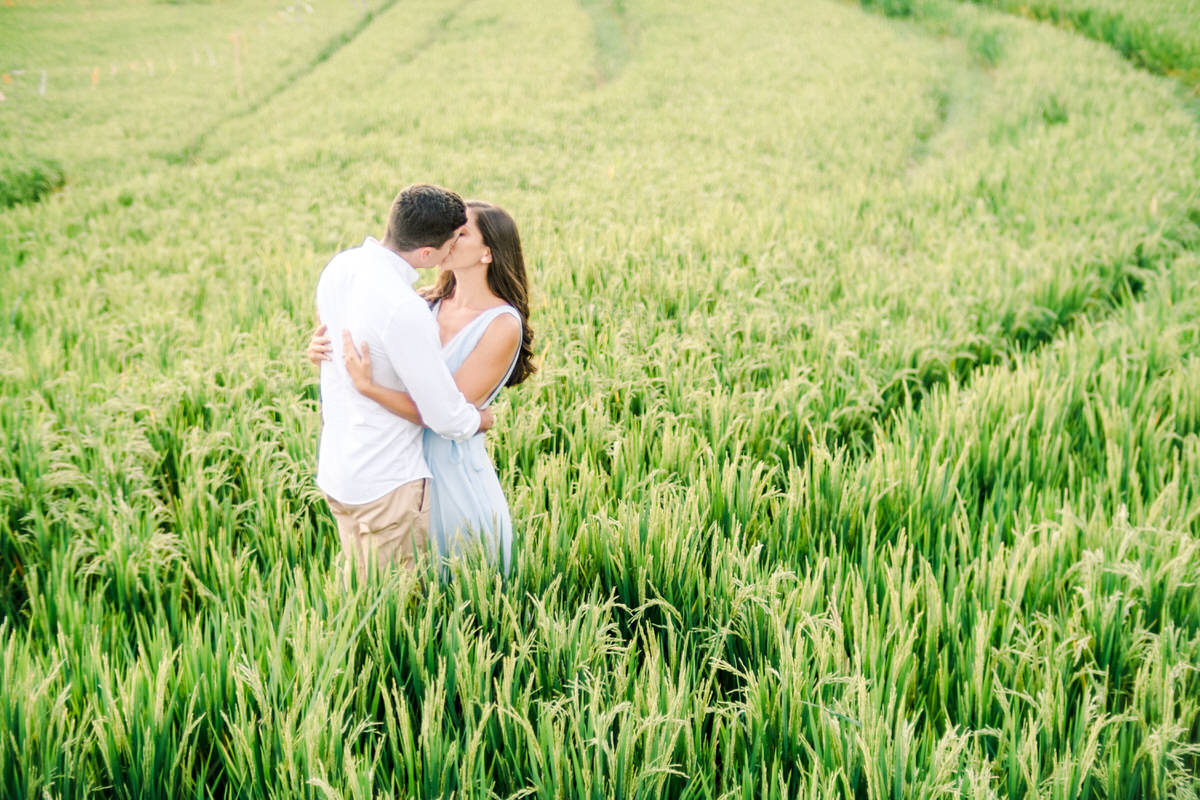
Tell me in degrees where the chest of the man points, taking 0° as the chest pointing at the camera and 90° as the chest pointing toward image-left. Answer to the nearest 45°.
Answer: approximately 225°

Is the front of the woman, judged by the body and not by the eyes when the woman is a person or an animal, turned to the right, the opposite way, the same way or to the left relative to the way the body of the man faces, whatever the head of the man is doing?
the opposite way

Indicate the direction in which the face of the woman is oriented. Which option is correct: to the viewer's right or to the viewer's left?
to the viewer's left

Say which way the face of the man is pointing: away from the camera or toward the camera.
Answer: away from the camera

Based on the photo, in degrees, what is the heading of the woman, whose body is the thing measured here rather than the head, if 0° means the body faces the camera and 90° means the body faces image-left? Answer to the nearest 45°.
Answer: approximately 45°
